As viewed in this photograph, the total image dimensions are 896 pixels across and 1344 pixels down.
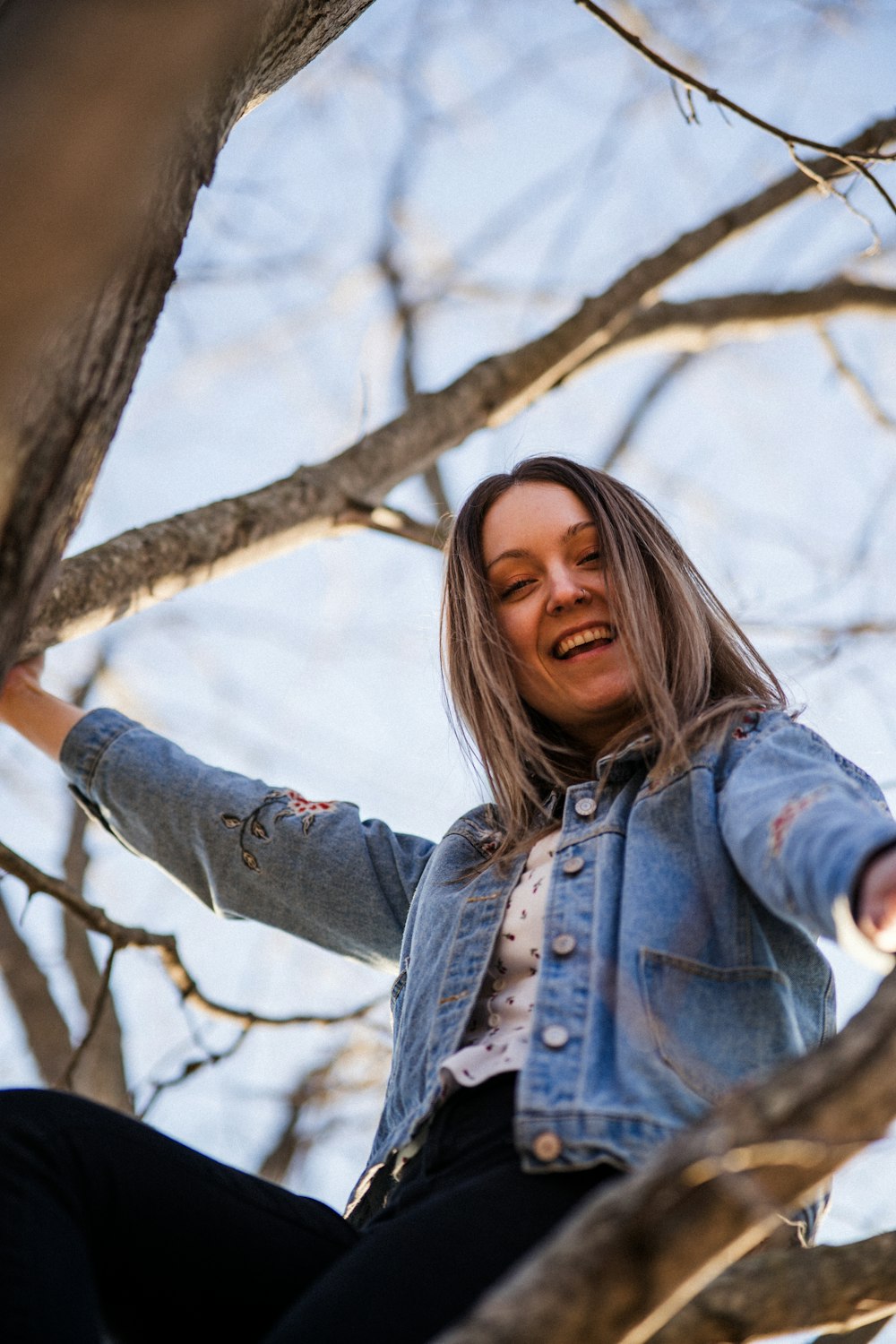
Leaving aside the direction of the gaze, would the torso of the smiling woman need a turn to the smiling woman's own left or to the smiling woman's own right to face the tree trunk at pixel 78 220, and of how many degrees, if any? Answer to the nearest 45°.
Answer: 0° — they already face it

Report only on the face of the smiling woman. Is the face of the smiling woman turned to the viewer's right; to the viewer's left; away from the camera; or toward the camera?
toward the camera
